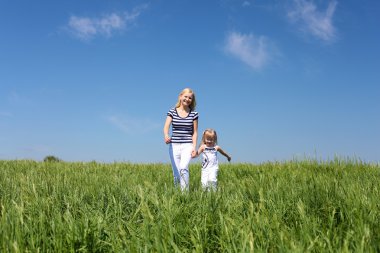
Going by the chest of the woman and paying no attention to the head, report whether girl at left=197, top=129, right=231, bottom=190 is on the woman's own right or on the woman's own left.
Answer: on the woman's own left

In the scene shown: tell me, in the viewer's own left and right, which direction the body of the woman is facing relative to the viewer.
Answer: facing the viewer

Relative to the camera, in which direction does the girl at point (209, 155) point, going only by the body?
toward the camera

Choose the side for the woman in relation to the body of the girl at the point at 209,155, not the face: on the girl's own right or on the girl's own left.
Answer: on the girl's own right

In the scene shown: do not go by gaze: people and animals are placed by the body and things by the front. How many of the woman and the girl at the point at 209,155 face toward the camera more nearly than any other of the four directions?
2
